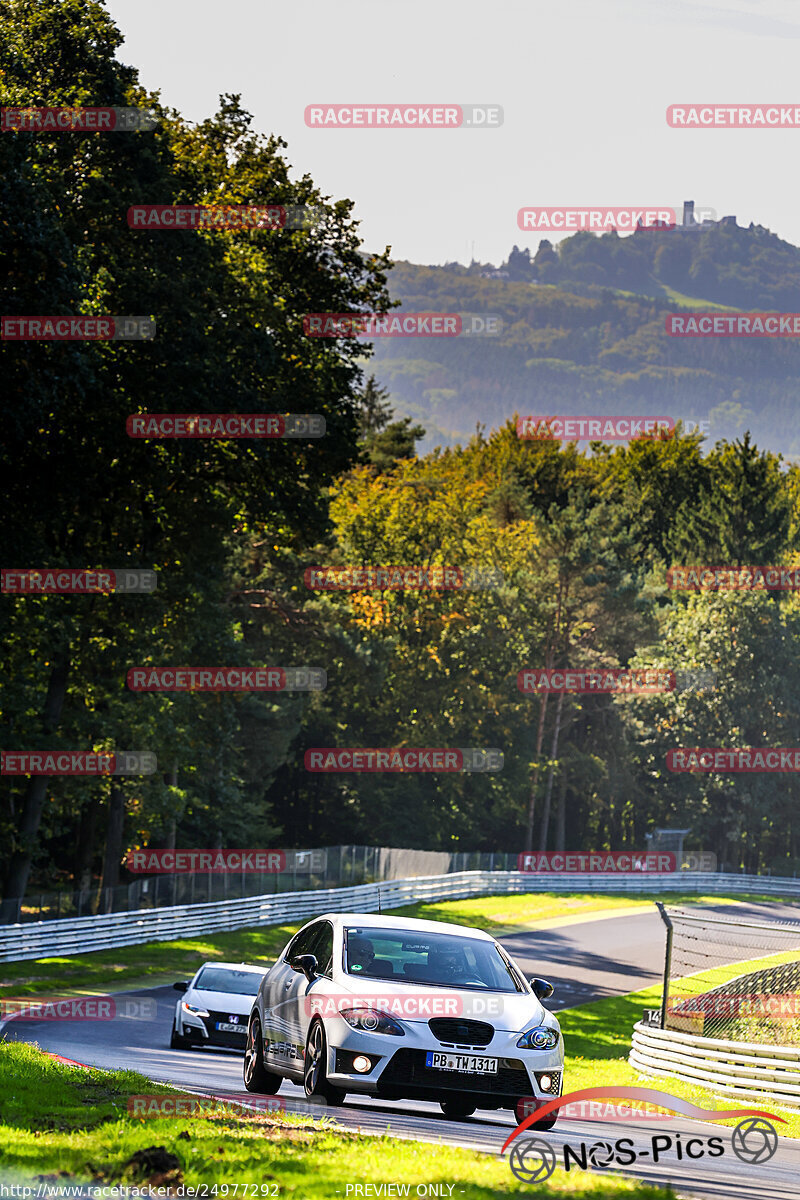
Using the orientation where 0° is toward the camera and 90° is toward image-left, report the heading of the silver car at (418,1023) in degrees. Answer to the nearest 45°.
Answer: approximately 315°

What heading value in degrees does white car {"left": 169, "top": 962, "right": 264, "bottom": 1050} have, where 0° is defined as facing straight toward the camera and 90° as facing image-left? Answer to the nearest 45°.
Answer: approximately 0°

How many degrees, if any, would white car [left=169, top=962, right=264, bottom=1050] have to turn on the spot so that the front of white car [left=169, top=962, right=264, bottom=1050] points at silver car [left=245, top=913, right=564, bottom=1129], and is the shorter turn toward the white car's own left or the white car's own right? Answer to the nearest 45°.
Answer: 0° — it already faces it

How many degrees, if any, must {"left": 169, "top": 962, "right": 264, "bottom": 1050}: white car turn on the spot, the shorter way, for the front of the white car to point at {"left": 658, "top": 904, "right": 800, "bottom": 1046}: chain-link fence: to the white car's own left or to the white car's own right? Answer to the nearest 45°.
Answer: approximately 90° to the white car's own left

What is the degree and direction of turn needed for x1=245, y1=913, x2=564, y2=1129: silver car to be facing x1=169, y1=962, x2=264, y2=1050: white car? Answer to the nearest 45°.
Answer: approximately 135° to its left

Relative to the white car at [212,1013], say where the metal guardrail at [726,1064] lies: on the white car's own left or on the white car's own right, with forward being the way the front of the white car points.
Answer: on the white car's own left

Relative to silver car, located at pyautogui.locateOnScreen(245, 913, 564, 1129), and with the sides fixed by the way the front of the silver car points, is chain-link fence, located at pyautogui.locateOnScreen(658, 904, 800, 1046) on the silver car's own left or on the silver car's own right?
on the silver car's own left

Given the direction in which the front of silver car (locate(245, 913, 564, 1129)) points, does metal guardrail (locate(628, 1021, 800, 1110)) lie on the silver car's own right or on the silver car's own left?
on the silver car's own left

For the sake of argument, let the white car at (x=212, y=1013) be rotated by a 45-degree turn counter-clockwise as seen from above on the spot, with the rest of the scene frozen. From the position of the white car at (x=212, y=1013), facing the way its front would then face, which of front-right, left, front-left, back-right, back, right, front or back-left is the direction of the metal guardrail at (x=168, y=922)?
back-left
